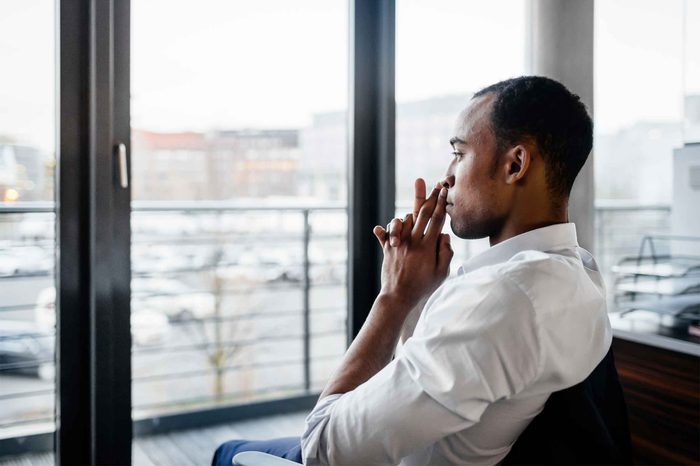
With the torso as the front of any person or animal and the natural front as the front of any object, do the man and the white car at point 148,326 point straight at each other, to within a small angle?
no

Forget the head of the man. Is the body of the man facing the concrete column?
no

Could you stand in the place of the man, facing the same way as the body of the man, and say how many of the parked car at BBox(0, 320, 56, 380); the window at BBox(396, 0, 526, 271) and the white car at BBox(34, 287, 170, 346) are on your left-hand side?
0

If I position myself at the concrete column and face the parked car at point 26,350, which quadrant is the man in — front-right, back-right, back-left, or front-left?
back-left

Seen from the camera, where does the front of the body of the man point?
to the viewer's left

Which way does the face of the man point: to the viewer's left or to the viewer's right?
to the viewer's left
